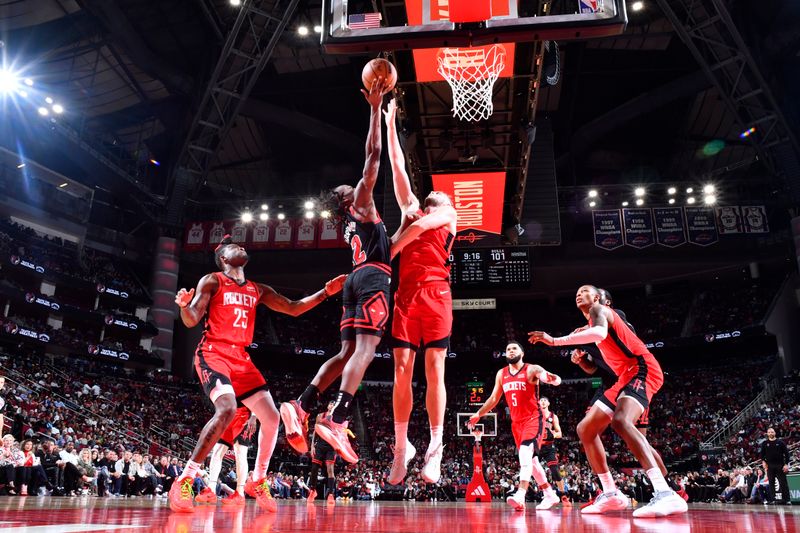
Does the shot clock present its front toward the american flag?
yes

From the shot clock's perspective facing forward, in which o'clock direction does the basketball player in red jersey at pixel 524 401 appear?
The basketball player in red jersey is roughly at 12 o'clock from the shot clock.

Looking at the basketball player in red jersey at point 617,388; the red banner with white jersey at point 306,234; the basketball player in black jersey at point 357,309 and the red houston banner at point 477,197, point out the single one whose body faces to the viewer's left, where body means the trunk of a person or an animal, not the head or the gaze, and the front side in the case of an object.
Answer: the basketball player in red jersey

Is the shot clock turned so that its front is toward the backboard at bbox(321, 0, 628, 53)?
yes

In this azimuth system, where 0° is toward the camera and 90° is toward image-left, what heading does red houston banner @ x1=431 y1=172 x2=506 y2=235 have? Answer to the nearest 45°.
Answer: approximately 0°

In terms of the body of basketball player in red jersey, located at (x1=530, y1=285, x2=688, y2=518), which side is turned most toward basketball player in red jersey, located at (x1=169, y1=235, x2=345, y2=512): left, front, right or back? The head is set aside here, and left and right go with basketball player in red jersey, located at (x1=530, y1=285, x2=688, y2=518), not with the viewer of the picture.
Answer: front

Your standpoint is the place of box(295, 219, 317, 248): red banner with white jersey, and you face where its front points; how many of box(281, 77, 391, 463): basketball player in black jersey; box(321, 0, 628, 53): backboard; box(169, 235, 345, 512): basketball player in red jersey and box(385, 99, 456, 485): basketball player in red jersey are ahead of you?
4

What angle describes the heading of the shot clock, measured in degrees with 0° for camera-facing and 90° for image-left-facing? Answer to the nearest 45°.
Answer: approximately 0°

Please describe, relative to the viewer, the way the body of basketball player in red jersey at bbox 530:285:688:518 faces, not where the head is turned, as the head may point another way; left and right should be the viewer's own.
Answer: facing to the left of the viewer

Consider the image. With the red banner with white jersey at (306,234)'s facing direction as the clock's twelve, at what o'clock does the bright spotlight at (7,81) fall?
The bright spotlight is roughly at 2 o'clock from the red banner with white jersey.
